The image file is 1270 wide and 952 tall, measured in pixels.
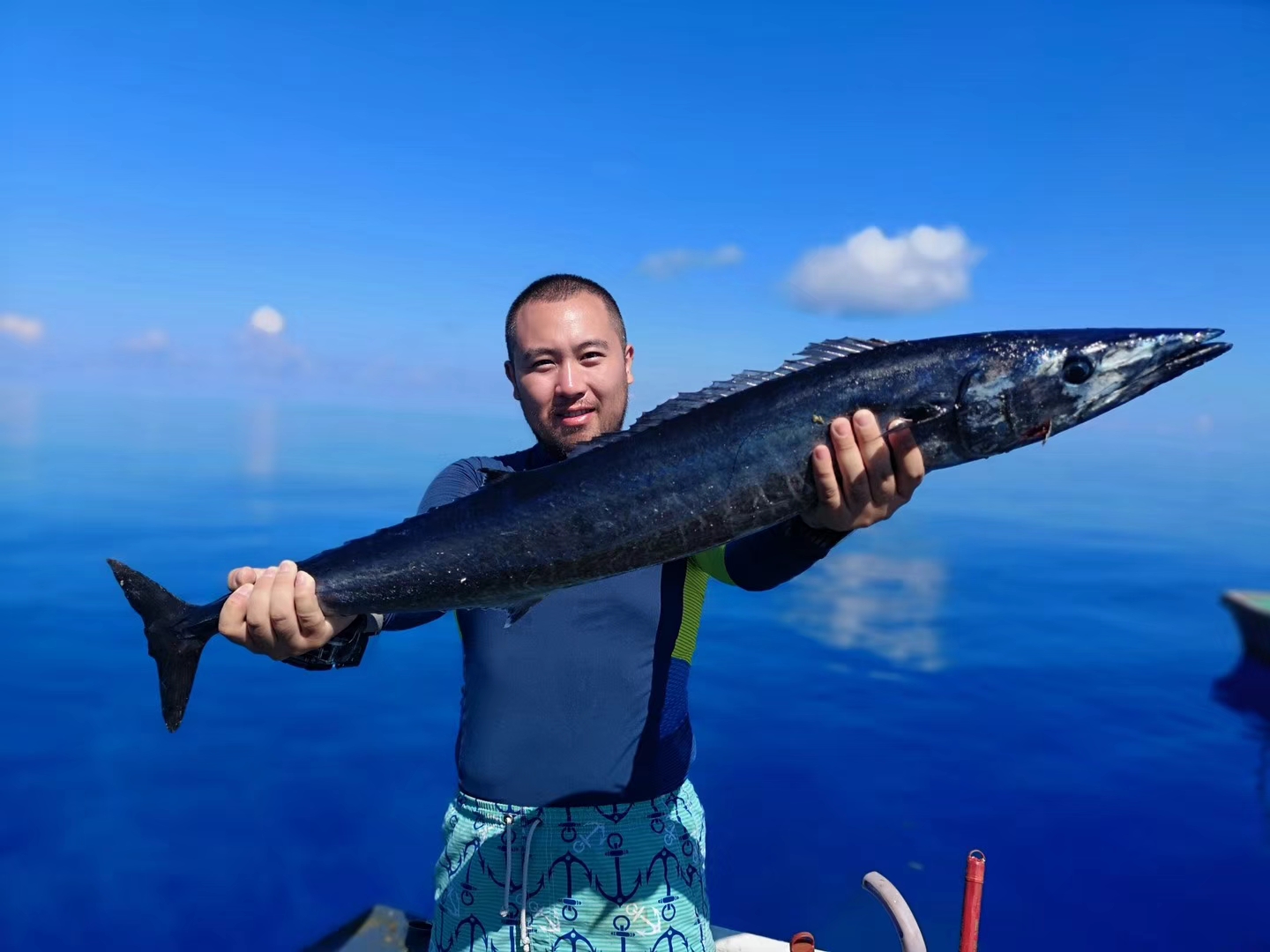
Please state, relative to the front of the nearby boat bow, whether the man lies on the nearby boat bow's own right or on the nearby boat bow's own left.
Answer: on the nearby boat bow's own left

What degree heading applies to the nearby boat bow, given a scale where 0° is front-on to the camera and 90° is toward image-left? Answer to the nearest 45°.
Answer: approximately 90°
